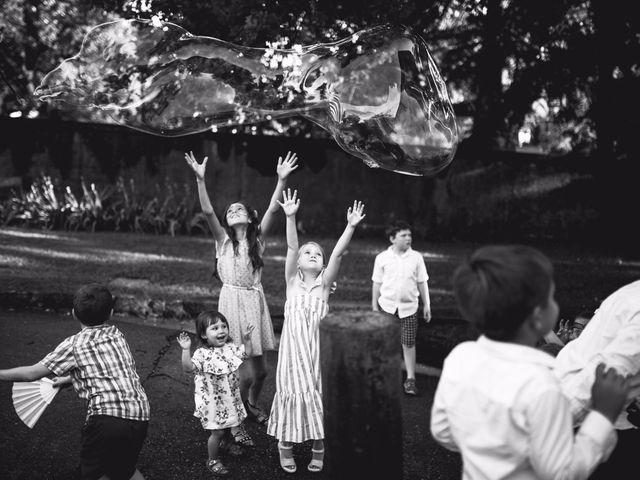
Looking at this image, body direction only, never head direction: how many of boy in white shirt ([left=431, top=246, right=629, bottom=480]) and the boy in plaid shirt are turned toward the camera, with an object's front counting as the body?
0

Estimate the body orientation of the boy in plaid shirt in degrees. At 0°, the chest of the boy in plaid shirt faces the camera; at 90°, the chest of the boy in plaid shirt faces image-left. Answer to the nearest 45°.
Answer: approximately 135°

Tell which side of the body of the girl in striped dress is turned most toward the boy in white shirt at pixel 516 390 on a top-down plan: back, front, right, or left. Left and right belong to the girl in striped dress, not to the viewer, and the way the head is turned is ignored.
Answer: front

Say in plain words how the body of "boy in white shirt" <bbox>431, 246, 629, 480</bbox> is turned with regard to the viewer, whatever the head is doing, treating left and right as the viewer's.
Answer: facing away from the viewer and to the right of the viewer

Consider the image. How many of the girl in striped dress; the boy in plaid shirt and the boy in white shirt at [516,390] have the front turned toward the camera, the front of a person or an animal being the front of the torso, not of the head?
1

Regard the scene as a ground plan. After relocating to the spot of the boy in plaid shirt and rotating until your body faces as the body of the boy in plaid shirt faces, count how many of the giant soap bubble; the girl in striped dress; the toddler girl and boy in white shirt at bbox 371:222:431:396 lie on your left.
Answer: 0

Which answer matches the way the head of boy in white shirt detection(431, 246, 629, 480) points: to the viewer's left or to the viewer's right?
to the viewer's right

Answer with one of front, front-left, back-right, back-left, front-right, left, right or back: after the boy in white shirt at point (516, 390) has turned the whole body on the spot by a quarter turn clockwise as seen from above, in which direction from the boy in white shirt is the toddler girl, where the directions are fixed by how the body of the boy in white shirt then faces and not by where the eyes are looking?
back

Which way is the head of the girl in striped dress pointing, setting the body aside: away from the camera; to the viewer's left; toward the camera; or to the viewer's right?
toward the camera

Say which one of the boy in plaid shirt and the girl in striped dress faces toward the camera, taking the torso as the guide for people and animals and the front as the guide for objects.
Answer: the girl in striped dress

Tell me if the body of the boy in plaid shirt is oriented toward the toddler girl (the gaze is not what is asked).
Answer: no

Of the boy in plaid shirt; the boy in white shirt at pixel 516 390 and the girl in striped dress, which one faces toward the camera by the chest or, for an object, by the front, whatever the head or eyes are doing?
the girl in striped dress

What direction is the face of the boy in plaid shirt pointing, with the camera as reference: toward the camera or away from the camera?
away from the camera

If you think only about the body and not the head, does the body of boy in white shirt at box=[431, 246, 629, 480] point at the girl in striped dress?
no

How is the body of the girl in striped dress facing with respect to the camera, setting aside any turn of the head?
toward the camera
